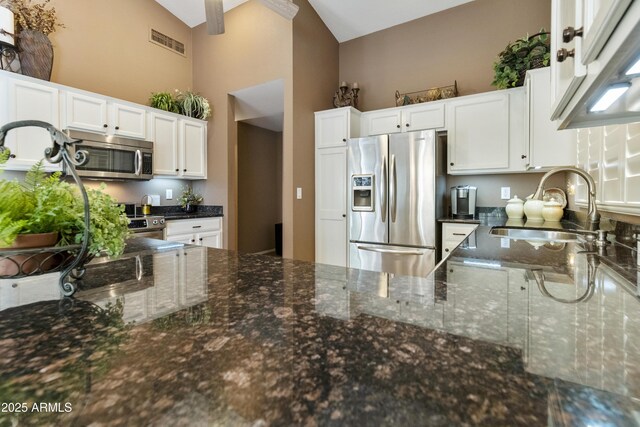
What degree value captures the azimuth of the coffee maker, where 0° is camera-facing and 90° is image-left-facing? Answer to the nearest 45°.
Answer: approximately 0°

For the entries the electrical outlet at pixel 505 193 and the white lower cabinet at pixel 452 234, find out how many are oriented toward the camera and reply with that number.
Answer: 2

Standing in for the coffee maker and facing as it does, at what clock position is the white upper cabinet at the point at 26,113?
The white upper cabinet is roughly at 2 o'clock from the coffee maker.

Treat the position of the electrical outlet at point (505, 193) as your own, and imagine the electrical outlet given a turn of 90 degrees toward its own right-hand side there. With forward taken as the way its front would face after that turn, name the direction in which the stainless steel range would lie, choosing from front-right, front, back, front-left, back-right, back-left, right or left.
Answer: front-left

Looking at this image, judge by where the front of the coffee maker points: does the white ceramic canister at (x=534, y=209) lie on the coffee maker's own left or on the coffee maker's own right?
on the coffee maker's own left

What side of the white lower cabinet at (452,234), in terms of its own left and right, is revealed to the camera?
front

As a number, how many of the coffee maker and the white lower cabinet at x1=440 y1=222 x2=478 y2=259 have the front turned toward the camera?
2

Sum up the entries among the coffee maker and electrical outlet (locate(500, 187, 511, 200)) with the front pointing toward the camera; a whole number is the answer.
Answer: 2

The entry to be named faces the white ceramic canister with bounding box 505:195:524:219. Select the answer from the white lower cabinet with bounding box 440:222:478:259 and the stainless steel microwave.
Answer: the stainless steel microwave

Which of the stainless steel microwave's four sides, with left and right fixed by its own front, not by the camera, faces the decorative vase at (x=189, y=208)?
left

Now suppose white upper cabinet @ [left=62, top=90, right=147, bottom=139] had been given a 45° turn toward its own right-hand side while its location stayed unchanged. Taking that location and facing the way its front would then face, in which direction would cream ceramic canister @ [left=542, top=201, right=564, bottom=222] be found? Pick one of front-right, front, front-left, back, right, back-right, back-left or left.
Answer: front-left

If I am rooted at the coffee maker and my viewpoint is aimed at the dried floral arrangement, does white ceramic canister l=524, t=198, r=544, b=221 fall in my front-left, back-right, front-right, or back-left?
back-left

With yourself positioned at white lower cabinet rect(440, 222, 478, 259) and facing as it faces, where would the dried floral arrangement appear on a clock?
The dried floral arrangement is roughly at 2 o'clock from the white lower cabinet.

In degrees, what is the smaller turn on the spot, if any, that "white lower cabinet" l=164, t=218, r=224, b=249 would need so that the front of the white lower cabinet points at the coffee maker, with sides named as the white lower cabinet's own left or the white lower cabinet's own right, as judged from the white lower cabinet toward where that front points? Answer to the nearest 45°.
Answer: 0° — it already faces it

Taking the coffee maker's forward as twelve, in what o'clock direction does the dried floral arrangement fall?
The dried floral arrangement is roughly at 2 o'clock from the coffee maker.

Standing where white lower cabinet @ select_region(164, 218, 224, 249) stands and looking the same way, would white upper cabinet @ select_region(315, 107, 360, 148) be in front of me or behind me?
in front

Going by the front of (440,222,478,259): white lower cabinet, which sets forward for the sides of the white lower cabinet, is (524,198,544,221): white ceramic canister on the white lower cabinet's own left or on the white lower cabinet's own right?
on the white lower cabinet's own left

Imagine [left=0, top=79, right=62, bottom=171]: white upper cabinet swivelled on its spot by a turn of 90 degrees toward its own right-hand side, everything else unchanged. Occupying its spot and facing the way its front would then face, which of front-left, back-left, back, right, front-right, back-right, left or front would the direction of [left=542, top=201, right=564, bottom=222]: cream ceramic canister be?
left

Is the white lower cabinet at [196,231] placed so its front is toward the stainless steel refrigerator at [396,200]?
yes
